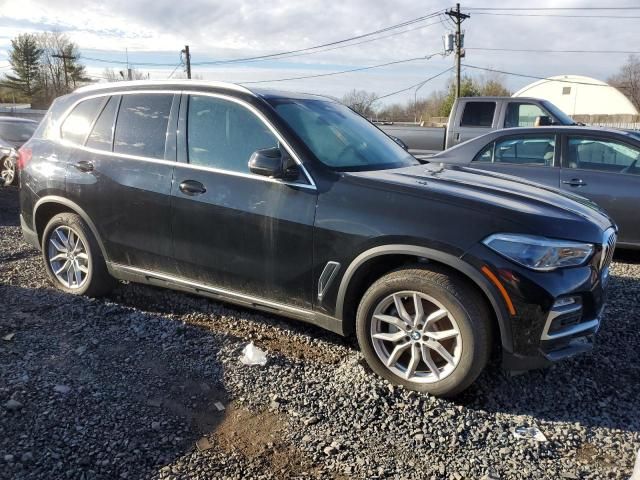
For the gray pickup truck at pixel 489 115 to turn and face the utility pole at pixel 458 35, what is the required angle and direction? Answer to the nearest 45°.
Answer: approximately 90° to its left

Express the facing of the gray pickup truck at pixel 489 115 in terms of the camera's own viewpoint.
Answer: facing to the right of the viewer

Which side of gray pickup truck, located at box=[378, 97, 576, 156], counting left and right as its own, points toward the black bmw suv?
right

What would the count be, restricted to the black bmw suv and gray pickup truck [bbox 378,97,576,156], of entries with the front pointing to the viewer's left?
0

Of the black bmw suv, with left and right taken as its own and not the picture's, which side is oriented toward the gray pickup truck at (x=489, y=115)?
left

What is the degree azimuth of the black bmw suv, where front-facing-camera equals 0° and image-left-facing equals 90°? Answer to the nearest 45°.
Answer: approximately 315°
